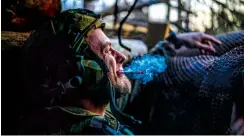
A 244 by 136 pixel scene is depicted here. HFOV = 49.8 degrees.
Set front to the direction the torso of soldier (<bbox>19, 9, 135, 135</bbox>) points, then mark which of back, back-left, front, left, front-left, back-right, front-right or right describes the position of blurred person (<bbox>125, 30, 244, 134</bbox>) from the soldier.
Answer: front

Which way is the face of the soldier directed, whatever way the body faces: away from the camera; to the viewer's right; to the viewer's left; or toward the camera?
to the viewer's right

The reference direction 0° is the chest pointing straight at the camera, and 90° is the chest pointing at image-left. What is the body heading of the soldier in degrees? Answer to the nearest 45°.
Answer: approximately 270°
